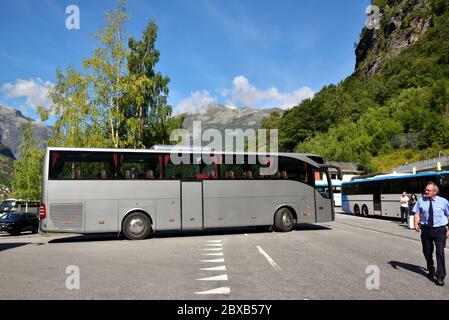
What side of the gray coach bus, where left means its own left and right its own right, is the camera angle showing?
right

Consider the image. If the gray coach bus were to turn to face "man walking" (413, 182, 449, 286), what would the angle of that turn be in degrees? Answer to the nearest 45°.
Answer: approximately 45° to its right

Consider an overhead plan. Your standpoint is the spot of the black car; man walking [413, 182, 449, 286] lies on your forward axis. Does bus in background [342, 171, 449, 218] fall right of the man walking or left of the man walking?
left

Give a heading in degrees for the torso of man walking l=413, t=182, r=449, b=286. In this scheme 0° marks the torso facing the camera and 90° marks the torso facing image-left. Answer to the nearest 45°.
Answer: approximately 0°

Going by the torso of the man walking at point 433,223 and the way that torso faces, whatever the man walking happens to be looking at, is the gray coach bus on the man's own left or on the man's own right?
on the man's own right

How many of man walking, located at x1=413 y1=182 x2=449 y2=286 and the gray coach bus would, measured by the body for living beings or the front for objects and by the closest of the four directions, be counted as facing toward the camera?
1

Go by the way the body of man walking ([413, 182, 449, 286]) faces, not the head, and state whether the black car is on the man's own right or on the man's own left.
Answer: on the man's own right

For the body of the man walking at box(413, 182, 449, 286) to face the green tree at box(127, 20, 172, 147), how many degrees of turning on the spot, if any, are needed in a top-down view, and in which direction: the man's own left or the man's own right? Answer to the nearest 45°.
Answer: approximately 135° to the man's own right
